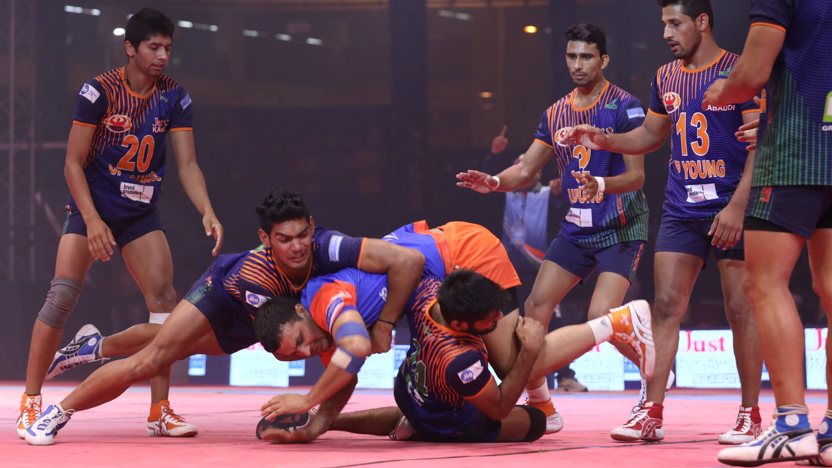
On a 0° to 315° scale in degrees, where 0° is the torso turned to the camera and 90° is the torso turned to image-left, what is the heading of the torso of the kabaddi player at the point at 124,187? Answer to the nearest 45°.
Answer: approximately 315°

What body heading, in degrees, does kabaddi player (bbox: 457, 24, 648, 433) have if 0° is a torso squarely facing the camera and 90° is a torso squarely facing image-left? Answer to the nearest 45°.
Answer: approximately 45°

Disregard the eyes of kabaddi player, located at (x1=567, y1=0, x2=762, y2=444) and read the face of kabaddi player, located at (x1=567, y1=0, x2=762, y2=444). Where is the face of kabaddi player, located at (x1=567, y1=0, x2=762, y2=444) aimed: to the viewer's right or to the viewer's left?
to the viewer's left

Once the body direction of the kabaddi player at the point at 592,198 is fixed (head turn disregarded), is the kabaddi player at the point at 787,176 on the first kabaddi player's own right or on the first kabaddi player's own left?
on the first kabaddi player's own left

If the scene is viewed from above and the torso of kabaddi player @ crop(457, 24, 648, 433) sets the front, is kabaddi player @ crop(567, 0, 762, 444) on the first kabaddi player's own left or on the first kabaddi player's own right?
on the first kabaddi player's own left
